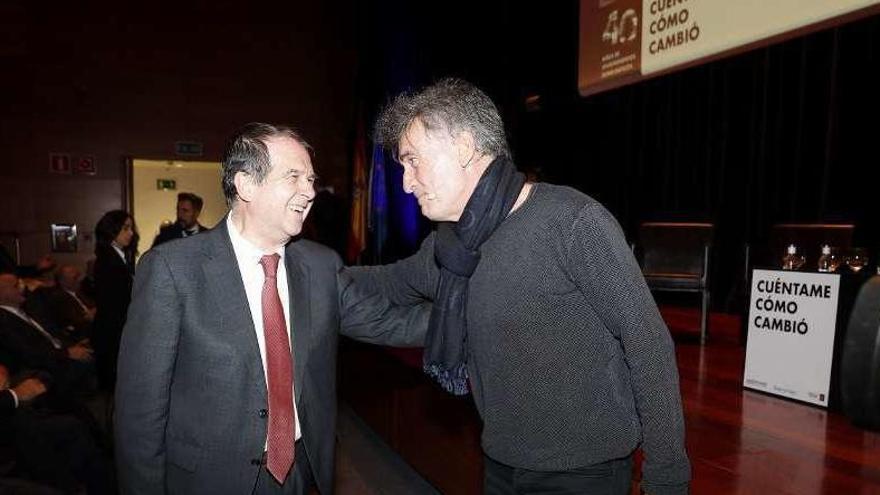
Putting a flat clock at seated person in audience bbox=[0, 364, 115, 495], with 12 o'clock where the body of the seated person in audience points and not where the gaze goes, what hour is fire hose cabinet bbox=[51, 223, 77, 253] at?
The fire hose cabinet is roughly at 9 o'clock from the seated person in audience.

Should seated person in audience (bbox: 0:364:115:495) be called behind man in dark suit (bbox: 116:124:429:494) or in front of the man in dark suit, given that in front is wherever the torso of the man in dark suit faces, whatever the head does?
behind

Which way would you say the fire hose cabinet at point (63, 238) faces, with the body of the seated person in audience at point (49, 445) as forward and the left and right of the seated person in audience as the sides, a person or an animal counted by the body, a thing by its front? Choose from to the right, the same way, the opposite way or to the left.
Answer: to the right

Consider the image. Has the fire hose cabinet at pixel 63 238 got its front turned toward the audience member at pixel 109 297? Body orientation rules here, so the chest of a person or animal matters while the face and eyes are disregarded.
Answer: yes

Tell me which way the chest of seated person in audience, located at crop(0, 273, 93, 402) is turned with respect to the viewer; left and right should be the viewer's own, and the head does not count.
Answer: facing to the right of the viewer

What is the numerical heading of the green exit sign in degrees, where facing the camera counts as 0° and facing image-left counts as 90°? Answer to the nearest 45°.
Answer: approximately 0°

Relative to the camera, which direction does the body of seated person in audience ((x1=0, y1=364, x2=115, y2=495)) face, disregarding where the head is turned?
to the viewer's right

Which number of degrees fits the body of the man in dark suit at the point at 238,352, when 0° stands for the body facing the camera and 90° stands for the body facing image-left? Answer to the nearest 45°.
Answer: approximately 315°

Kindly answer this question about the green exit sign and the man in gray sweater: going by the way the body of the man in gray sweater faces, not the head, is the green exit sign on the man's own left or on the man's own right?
on the man's own right
